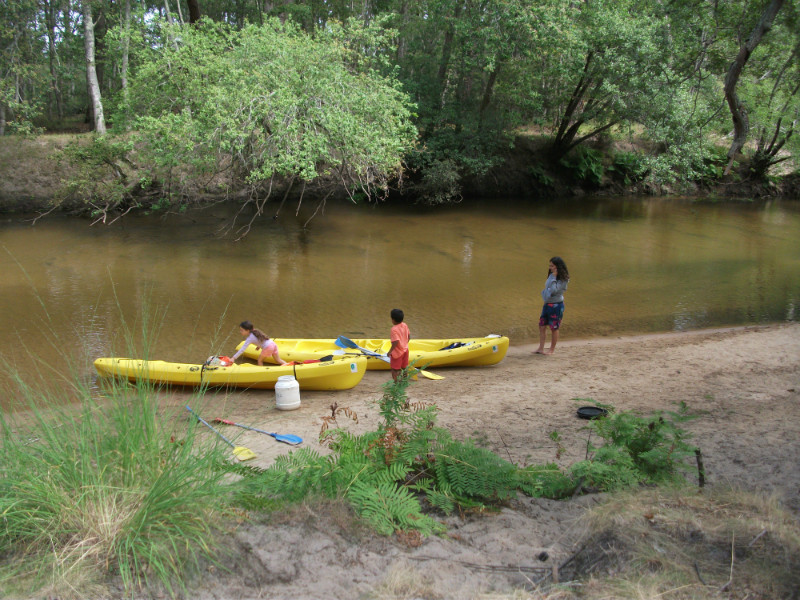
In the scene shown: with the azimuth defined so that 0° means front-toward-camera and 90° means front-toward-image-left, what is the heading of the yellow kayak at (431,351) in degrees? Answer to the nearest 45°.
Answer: approximately 270°

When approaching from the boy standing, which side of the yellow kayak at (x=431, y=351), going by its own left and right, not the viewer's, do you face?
right

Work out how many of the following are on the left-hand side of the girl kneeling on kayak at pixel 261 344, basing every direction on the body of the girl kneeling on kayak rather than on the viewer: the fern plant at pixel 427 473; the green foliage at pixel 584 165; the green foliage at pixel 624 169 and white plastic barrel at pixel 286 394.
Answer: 2

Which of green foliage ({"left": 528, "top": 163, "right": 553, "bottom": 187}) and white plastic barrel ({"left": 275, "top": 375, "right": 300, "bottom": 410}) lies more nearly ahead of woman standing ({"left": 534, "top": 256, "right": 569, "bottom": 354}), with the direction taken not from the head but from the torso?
the white plastic barrel

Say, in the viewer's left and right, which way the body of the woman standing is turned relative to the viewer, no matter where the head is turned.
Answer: facing to the left of the viewer

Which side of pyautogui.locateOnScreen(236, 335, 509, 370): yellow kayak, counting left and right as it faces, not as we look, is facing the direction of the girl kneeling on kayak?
back

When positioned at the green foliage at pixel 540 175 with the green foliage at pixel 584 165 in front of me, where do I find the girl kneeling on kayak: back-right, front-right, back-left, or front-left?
back-right

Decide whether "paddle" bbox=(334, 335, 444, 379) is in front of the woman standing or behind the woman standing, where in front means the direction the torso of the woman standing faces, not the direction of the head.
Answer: in front
